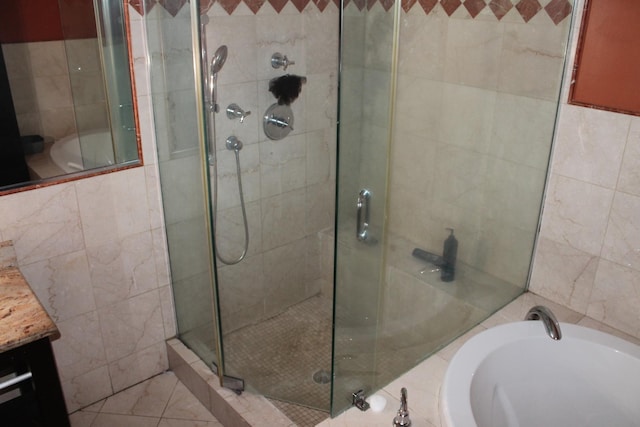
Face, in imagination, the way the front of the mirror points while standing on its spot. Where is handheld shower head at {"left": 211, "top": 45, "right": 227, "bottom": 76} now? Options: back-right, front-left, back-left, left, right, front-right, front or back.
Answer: front-left

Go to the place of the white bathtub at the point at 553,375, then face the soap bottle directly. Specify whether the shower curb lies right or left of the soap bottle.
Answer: left

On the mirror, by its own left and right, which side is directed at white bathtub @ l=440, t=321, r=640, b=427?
front

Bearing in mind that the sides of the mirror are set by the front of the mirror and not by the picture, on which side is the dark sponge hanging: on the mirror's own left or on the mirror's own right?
on the mirror's own left

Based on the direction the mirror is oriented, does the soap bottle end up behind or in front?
in front

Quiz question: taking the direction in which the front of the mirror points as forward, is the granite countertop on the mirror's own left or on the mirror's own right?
on the mirror's own right

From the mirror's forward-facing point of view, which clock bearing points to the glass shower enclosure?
The glass shower enclosure is roughly at 11 o'clock from the mirror.

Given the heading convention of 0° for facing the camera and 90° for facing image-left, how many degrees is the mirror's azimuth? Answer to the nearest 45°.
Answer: approximately 315°
